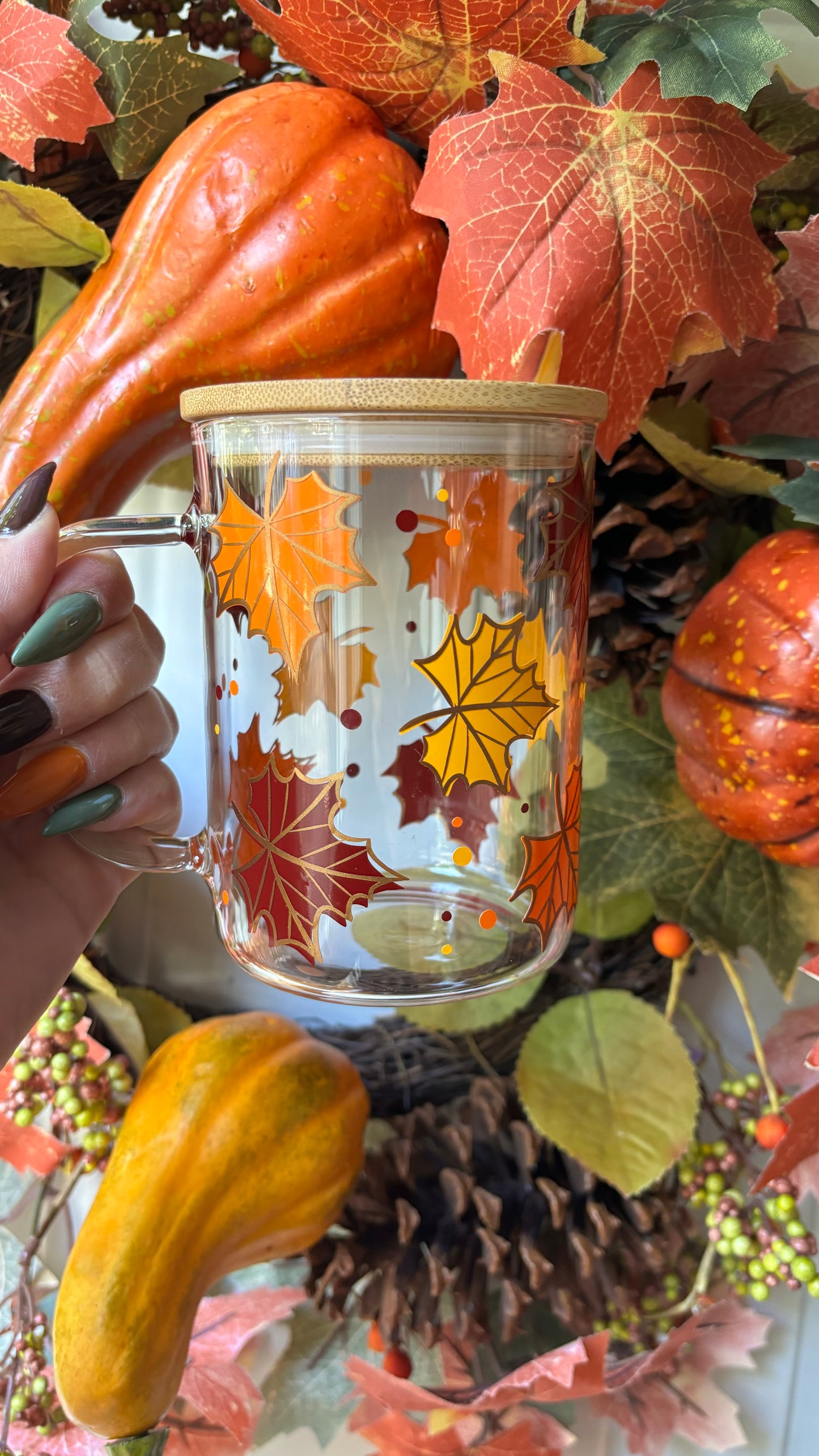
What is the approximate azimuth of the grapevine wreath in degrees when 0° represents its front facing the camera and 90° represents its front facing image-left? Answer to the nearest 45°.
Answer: approximately 0°
